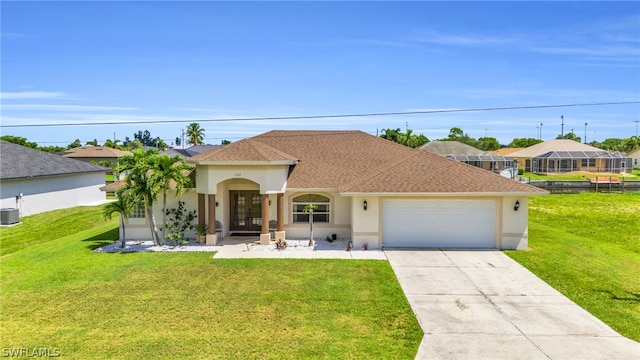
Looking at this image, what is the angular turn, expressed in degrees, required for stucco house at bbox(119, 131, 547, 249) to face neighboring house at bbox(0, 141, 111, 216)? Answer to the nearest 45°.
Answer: approximately 135° to its right

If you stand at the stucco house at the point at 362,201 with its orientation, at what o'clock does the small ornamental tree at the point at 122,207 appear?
The small ornamental tree is roughly at 3 o'clock from the stucco house.

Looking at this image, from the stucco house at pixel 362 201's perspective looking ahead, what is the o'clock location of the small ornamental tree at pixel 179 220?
The small ornamental tree is roughly at 3 o'clock from the stucco house.

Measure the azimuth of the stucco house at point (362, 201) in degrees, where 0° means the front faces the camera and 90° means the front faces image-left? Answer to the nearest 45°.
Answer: approximately 0°

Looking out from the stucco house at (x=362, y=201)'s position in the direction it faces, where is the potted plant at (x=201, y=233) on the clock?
The potted plant is roughly at 3 o'clock from the stucco house.

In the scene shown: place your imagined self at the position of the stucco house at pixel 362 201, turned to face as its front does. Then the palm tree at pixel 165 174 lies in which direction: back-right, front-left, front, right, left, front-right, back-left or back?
right
